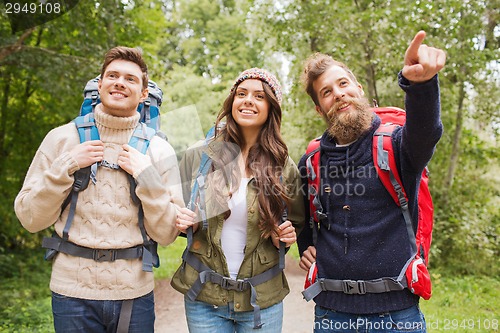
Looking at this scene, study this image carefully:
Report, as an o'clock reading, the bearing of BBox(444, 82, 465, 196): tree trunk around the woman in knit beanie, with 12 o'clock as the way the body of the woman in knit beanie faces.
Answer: The tree trunk is roughly at 7 o'clock from the woman in knit beanie.

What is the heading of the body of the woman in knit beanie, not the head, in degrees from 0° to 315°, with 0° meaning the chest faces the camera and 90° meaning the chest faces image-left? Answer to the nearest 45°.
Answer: approximately 0°
